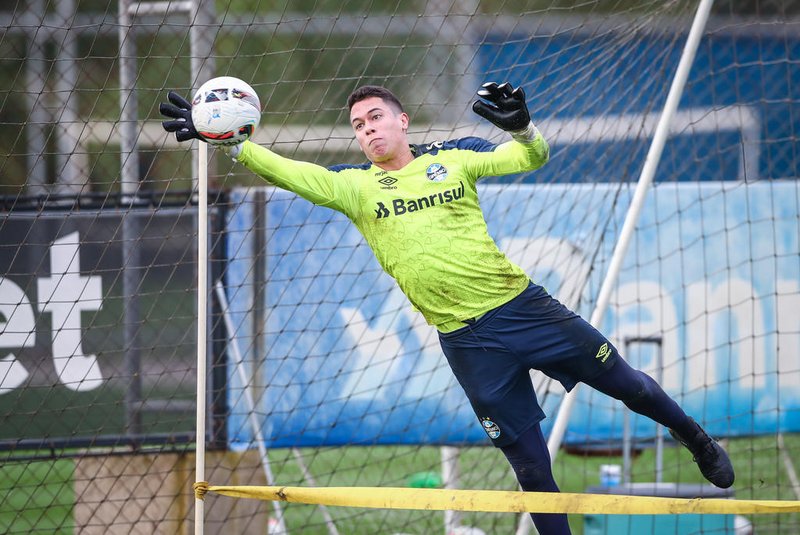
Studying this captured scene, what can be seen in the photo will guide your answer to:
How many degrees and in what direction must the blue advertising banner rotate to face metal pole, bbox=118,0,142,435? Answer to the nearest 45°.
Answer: approximately 45° to its right

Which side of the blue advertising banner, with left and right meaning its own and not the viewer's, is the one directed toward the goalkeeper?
front

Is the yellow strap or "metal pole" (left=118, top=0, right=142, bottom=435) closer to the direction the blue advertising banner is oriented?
the yellow strap

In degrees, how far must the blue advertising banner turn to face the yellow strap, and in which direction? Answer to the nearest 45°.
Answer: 0° — it already faces it

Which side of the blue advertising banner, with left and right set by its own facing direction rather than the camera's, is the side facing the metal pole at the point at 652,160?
front

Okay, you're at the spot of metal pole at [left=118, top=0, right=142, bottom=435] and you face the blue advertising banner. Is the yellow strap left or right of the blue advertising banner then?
right

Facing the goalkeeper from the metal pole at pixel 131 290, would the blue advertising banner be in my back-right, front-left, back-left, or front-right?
front-left

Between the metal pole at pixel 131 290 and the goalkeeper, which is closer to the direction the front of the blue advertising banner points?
the goalkeeper

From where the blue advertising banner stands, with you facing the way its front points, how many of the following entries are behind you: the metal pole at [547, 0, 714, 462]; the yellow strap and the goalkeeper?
0

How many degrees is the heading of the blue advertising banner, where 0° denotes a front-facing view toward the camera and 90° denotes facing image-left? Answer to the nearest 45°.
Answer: approximately 0°
